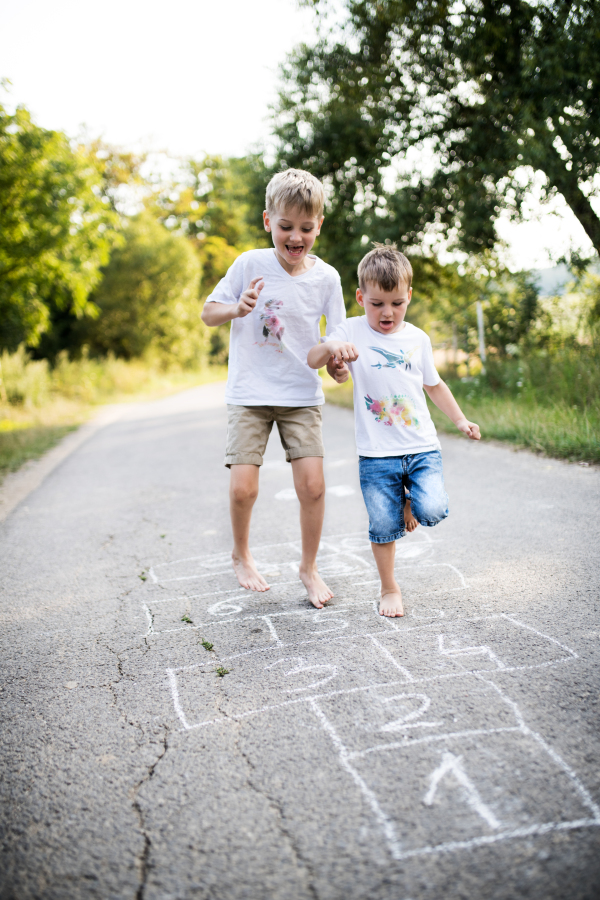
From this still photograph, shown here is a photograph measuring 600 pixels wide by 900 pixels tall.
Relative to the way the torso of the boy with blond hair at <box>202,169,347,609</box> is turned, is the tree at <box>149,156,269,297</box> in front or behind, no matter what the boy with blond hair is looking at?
behind

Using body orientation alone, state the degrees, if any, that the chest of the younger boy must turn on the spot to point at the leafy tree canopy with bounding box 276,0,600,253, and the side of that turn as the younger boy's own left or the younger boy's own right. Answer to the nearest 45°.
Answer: approximately 180°

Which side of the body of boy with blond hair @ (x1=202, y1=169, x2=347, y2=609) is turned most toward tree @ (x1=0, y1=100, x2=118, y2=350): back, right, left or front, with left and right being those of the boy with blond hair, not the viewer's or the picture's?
back

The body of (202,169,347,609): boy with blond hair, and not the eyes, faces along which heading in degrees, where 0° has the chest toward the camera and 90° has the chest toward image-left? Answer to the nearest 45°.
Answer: approximately 0°

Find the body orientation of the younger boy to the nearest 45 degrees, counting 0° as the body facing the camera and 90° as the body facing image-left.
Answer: approximately 0°

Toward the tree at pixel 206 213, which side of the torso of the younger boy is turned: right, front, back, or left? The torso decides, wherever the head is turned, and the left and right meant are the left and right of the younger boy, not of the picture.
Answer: back

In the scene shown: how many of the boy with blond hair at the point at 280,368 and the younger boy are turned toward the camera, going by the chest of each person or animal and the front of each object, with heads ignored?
2

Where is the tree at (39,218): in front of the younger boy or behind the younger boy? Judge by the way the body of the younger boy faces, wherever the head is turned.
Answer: behind
